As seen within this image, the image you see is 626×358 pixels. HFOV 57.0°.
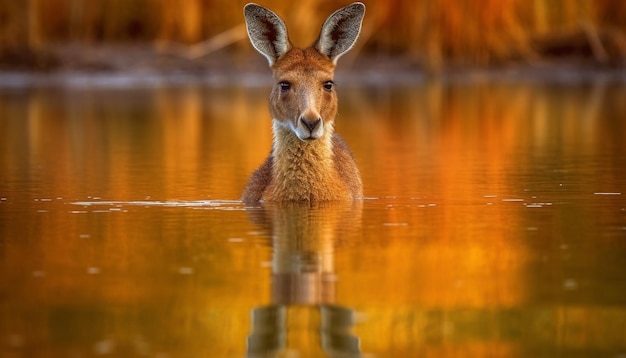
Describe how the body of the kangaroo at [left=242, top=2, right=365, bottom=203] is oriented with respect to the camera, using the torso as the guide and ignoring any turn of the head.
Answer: toward the camera
